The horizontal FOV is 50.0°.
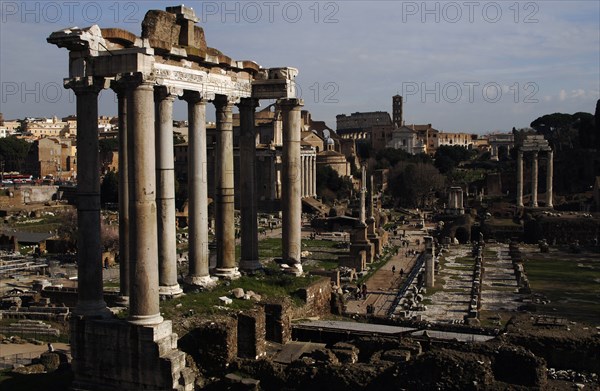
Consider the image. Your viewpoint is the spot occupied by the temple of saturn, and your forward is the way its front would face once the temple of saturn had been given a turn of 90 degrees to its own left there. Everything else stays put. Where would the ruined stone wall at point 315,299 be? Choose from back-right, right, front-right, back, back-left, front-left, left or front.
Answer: back

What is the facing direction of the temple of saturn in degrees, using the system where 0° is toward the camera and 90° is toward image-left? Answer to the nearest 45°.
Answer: approximately 135°

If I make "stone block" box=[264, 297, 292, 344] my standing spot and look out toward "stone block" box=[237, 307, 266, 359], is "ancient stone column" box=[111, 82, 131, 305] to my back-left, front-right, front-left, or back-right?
front-right

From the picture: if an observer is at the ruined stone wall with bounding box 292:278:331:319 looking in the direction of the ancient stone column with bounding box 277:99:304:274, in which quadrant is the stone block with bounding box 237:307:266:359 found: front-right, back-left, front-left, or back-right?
back-left
